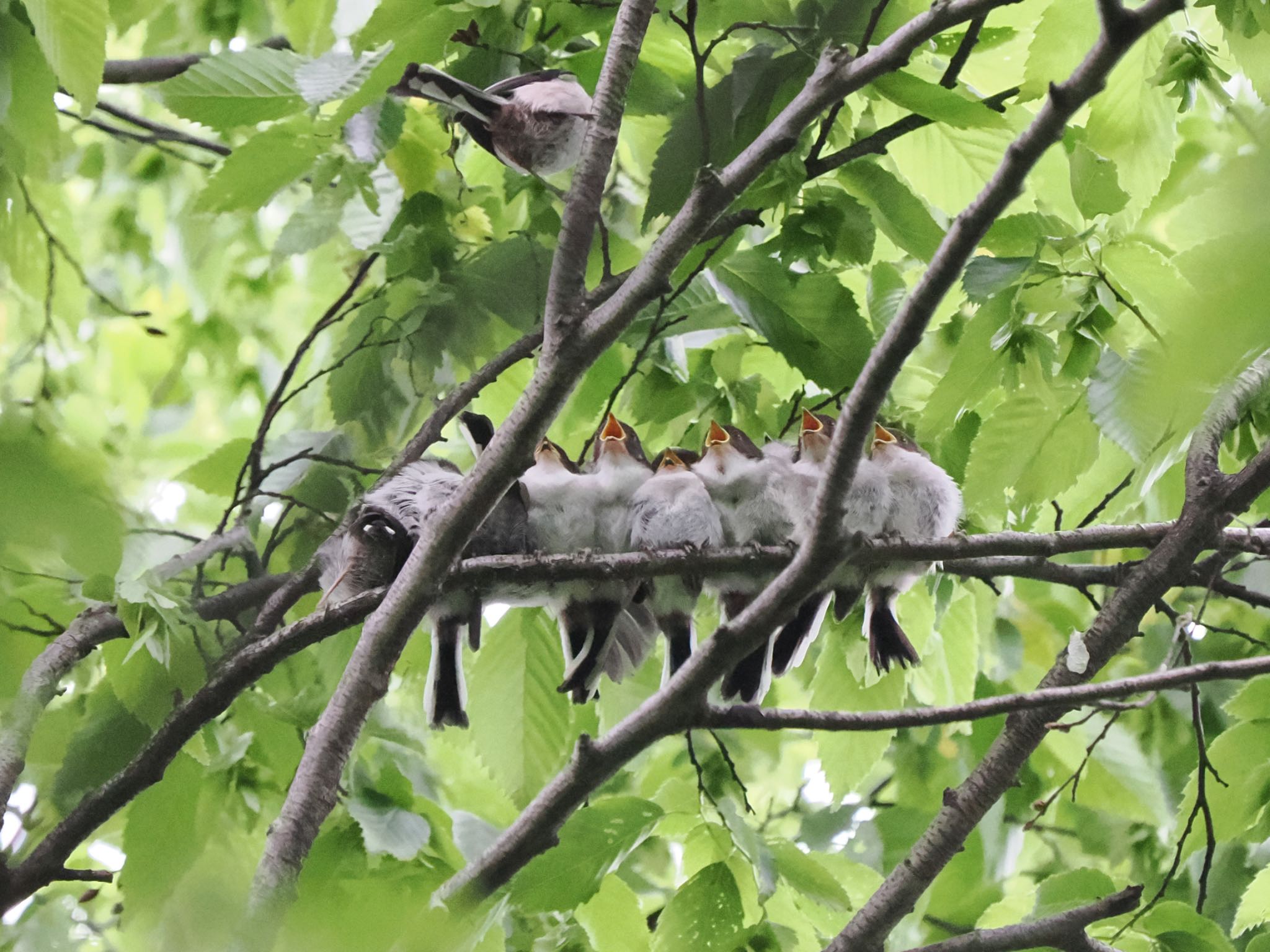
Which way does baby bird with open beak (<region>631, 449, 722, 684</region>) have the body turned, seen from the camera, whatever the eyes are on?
toward the camera

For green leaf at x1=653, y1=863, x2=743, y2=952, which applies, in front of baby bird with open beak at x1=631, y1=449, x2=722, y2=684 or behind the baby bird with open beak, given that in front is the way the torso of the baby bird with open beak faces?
in front

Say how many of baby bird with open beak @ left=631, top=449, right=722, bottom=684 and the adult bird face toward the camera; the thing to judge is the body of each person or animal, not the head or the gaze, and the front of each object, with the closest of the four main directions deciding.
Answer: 1

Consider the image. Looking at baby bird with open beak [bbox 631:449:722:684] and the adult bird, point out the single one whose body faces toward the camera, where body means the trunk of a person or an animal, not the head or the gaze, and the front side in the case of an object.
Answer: the baby bird with open beak

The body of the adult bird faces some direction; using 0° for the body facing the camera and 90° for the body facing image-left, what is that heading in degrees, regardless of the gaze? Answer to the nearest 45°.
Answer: approximately 225°
